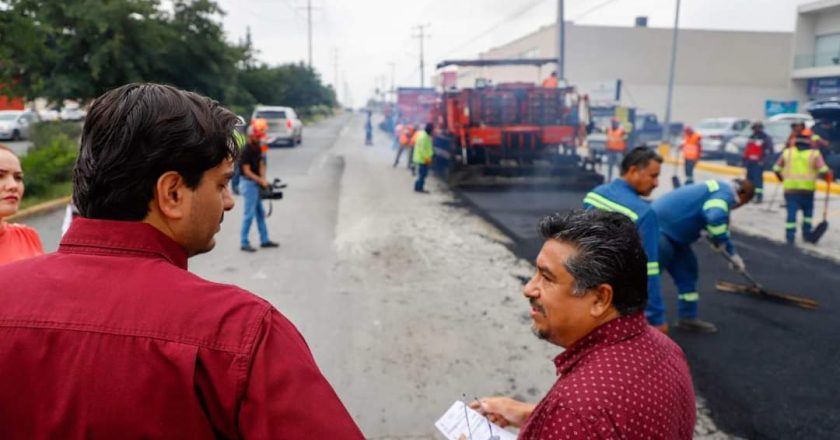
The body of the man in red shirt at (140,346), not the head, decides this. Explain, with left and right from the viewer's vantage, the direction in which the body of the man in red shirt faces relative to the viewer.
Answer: facing away from the viewer and to the right of the viewer

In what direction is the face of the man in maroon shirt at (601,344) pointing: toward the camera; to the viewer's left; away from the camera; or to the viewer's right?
to the viewer's left

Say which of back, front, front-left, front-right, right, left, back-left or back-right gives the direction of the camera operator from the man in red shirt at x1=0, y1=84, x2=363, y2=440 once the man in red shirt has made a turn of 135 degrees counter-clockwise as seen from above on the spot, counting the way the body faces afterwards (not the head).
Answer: right

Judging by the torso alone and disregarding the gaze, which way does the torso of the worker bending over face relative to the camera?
to the viewer's right

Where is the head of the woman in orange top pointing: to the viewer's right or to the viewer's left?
to the viewer's right
